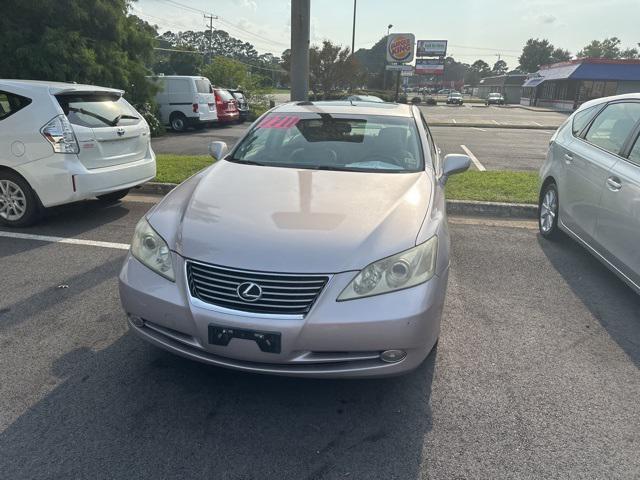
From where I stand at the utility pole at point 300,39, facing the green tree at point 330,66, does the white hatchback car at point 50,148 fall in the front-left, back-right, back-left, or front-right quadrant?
back-left

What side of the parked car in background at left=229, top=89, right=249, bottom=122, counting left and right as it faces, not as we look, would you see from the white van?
left

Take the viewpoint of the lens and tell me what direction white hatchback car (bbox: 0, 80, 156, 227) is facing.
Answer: facing away from the viewer and to the left of the viewer

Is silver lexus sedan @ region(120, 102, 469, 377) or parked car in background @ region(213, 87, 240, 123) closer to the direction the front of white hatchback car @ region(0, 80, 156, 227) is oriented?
the parked car in background

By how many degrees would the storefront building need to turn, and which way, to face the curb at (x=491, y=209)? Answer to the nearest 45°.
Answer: approximately 45° to its left

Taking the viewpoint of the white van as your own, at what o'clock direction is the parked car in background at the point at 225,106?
The parked car in background is roughly at 3 o'clock from the white van.

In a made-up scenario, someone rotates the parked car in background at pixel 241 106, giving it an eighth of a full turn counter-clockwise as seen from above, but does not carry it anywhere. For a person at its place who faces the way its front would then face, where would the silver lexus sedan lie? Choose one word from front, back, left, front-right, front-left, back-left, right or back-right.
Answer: left

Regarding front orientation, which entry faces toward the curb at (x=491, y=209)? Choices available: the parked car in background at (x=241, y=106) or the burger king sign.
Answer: the burger king sign

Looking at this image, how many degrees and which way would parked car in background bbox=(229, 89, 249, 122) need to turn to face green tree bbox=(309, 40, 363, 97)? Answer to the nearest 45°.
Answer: approximately 45° to its right

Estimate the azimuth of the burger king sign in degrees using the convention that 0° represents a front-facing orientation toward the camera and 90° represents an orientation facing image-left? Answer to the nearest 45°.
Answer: approximately 0°

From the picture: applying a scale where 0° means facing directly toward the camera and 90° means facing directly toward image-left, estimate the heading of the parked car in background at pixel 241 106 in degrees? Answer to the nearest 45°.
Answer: approximately 135°

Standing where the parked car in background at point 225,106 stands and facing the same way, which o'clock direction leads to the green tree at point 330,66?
The green tree is roughly at 2 o'clock from the parked car in background.
